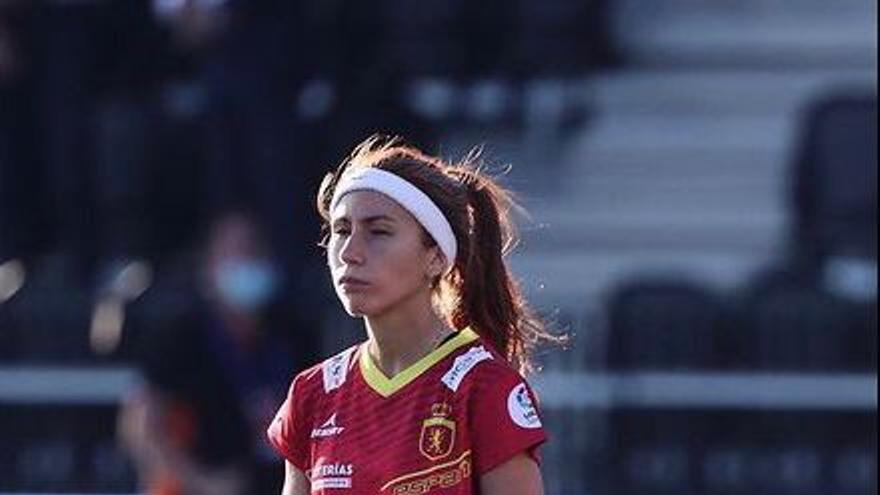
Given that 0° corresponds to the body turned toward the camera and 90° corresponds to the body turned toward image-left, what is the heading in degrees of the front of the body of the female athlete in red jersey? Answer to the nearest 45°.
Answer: approximately 45°

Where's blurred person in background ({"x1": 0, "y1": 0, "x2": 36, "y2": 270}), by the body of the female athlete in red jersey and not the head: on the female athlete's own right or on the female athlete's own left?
on the female athlete's own right

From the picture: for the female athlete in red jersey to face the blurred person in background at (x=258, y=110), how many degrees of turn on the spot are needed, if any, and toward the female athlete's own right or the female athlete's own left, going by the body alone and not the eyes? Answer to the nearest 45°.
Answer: approximately 135° to the female athlete's own right

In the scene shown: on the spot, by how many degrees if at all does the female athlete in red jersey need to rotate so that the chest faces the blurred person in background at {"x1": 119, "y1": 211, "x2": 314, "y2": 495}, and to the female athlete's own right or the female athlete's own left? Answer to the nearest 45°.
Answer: approximately 135° to the female athlete's own right

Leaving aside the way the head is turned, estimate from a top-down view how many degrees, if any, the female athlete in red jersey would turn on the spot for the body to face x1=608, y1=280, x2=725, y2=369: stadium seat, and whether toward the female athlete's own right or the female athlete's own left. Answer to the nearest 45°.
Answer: approximately 135° to the female athlete's own right

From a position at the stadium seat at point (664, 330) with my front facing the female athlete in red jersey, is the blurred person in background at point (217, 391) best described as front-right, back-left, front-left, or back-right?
front-right

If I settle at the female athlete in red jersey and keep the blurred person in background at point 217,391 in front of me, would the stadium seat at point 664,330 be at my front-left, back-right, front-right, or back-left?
front-right

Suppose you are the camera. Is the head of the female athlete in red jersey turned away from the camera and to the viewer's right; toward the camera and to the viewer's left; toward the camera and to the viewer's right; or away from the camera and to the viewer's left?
toward the camera and to the viewer's left

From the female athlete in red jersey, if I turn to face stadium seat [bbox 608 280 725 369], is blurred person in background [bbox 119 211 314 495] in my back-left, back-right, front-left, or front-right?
front-left
